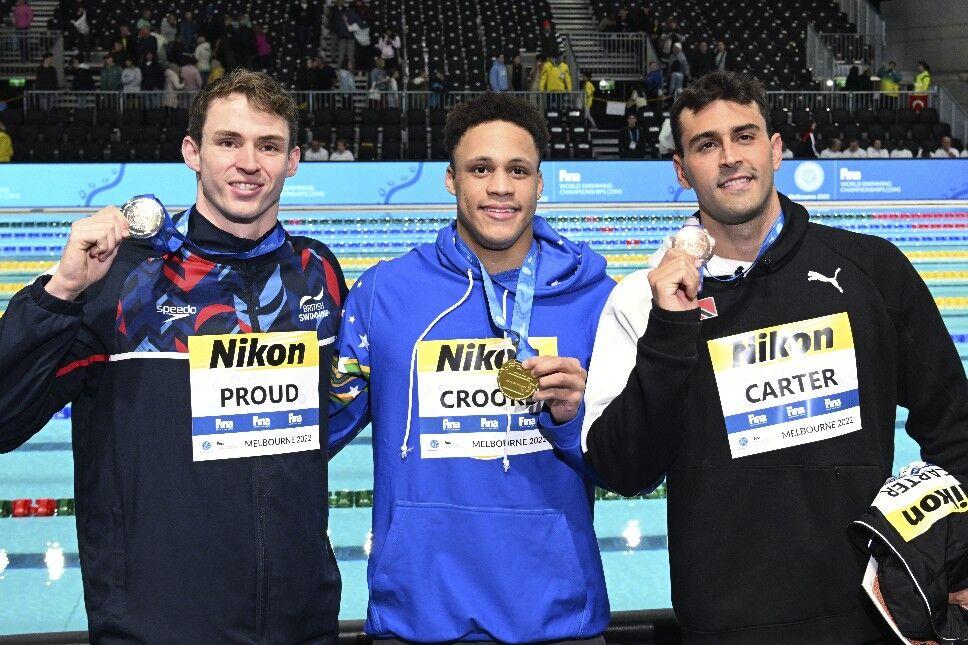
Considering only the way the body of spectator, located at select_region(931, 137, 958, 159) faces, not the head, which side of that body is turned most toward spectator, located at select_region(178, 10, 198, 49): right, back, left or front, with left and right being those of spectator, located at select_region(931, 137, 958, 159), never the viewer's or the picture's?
right

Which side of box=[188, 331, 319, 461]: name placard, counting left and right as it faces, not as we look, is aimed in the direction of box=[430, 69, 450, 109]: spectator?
back

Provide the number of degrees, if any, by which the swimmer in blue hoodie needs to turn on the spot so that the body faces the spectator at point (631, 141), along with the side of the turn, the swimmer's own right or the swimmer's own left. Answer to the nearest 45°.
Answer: approximately 180°

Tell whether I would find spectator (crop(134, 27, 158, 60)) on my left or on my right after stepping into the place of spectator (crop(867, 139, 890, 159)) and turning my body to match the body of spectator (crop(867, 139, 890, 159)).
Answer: on my right

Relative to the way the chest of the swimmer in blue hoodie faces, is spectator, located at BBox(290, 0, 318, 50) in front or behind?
behind
